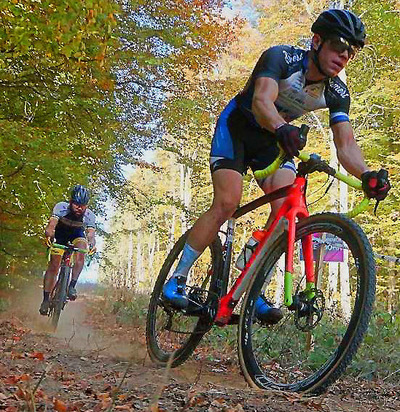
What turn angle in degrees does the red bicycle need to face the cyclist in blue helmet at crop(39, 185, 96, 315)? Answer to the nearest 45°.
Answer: approximately 180°

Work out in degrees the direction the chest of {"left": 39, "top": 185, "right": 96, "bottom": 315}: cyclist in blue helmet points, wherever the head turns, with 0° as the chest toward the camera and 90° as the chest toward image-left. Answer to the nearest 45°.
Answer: approximately 0°

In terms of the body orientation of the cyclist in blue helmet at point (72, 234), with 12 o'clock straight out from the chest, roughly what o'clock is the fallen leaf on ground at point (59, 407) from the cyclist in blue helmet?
The fallen leaf on ground is roughly at 12 o'clock from the cyclist in blue helmet.

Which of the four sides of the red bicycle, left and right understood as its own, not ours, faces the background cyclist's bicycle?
back

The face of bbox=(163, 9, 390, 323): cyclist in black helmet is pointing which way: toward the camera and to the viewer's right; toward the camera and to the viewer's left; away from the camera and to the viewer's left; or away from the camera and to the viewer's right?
toward the camera and to the viewer's right
